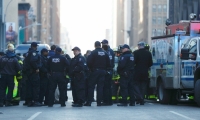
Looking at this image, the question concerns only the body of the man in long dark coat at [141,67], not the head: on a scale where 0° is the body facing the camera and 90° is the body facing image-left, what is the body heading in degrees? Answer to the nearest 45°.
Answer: approximately 180°
